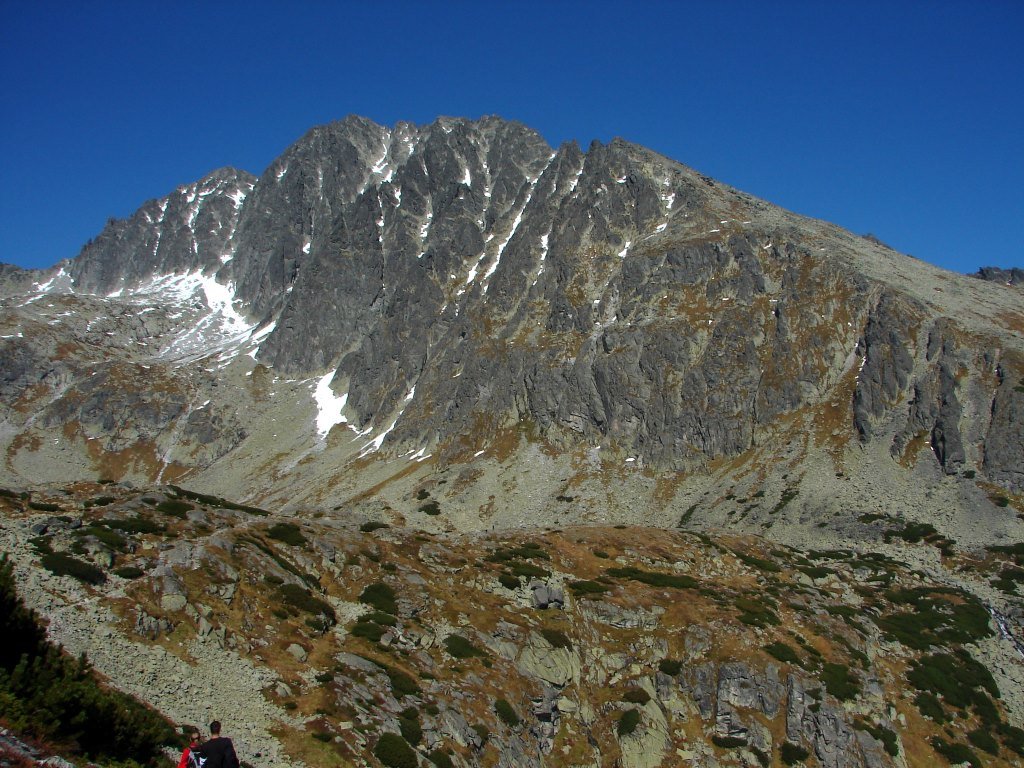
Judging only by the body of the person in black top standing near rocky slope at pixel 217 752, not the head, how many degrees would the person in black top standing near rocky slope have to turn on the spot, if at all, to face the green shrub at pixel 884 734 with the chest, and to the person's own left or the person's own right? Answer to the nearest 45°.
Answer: approximately 45° to the person's own right

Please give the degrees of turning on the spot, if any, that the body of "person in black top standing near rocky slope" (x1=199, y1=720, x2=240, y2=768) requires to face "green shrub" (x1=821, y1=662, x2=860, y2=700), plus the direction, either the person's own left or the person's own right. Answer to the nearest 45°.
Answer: approximately 45° to the person's own right

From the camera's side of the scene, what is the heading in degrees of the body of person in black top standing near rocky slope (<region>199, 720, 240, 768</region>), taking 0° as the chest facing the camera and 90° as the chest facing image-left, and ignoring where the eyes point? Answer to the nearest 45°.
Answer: approximately 180°
